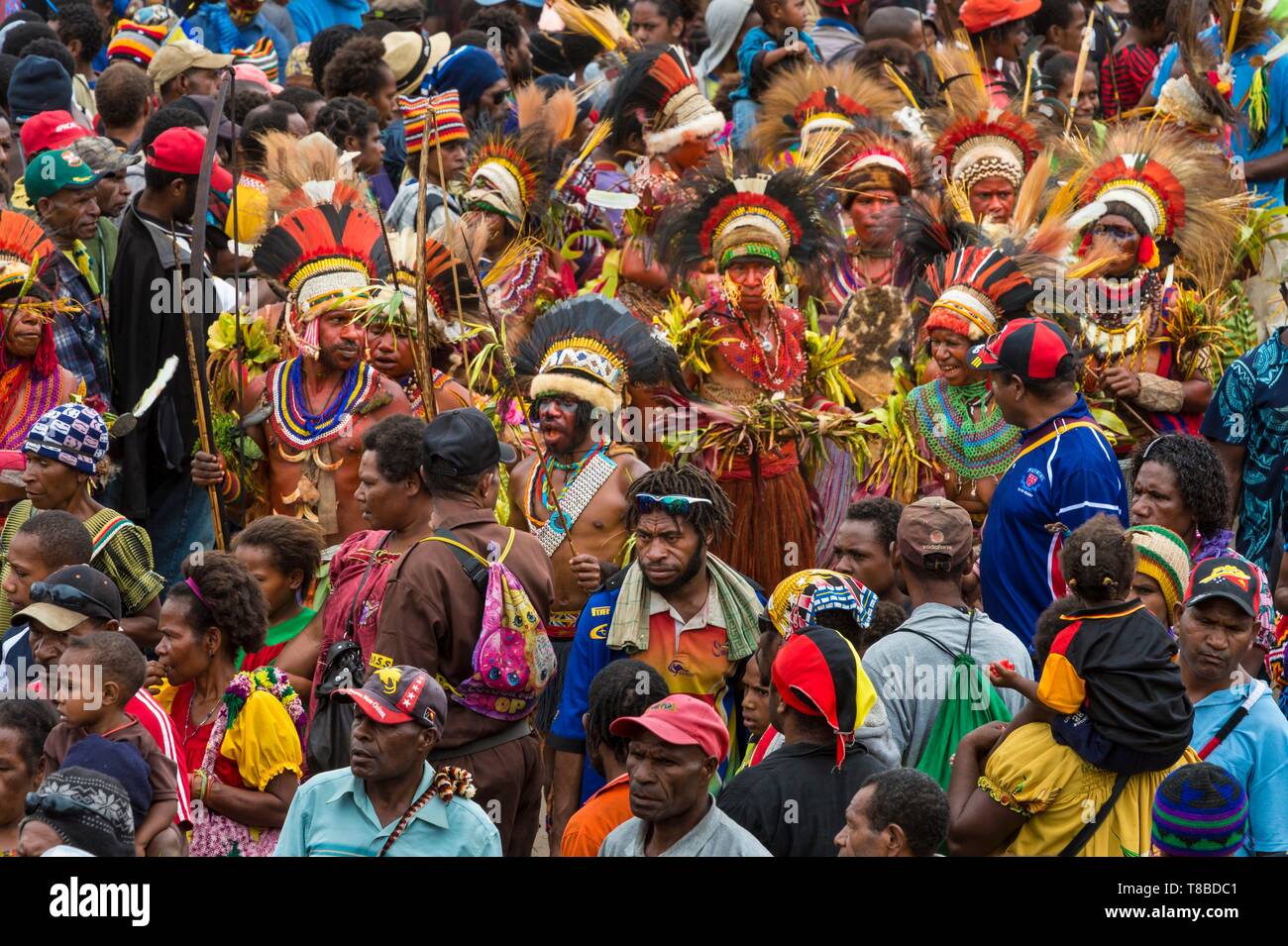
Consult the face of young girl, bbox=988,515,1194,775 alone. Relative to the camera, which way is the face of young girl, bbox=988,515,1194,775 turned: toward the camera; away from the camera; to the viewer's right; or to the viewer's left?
away from the camera

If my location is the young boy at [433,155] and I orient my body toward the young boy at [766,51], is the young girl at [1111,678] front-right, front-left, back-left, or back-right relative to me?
back-right

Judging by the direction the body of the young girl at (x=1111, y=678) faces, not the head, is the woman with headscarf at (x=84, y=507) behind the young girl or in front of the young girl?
in front

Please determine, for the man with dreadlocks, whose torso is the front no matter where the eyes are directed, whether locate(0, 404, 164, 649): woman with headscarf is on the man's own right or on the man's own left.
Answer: on the man's own right

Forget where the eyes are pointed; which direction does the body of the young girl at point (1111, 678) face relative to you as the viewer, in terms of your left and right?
facing away from the viewer and to the left of the viewer

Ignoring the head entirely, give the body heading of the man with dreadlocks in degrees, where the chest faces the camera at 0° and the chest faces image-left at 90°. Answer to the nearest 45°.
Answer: approximately 0°

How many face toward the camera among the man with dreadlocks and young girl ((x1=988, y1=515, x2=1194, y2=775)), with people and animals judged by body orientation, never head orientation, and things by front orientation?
1

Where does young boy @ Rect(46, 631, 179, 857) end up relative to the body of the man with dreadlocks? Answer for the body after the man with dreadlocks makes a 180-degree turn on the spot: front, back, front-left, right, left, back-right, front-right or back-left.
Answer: back-left

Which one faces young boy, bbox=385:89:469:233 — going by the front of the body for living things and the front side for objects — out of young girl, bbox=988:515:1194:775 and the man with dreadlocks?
young girl, bbox=988:515:1194:775

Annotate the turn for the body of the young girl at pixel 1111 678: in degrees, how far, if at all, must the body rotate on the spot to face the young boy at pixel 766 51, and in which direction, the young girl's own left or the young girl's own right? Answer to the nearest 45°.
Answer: approximately 45° to the young girl's own right

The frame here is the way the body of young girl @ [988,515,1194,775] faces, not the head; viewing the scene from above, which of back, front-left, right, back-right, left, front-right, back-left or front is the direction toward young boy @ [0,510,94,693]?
front-left

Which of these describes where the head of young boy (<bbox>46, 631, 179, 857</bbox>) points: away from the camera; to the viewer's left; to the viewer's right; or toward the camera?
to the viewer's left

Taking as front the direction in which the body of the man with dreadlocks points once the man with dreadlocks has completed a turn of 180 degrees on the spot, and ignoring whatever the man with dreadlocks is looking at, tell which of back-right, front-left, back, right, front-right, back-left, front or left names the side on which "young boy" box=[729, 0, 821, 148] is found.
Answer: front

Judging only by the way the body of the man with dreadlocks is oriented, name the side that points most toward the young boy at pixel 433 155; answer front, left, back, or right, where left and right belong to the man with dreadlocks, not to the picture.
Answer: back

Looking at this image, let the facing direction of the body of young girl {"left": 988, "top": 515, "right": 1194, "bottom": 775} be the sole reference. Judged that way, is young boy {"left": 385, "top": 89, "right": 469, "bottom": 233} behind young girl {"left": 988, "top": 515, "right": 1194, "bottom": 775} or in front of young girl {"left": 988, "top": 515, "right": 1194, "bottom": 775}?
in front

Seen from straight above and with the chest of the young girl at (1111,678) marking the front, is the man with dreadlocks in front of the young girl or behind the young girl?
in front
